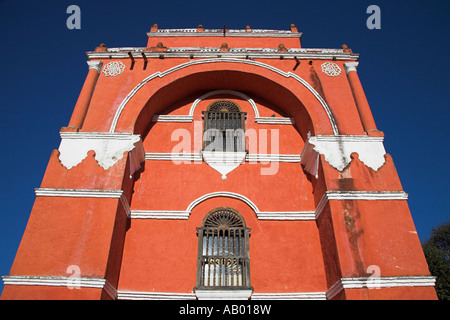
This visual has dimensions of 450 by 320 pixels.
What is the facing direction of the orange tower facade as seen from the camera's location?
facing the viewer
